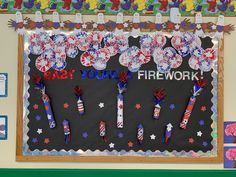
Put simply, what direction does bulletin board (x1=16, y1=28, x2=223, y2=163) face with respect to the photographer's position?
facing the viewer
